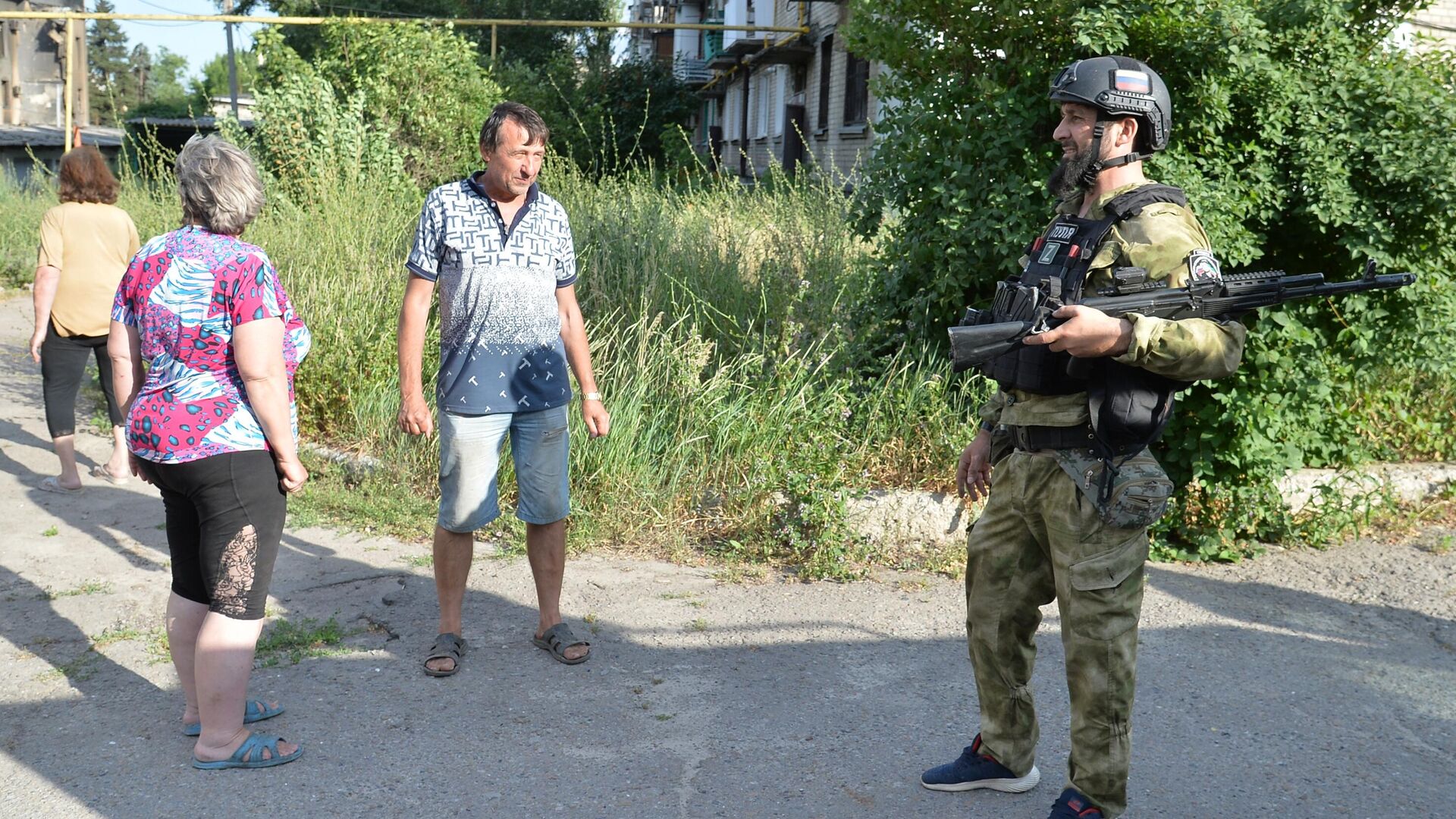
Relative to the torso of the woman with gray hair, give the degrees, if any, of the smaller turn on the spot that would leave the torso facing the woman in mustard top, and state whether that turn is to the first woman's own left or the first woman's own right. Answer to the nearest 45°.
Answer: approximately 45° to the first woman's own left

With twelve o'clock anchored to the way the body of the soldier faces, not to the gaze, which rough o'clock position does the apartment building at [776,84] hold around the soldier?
The apartment building is roughly at 4 o'clock from the soldier.

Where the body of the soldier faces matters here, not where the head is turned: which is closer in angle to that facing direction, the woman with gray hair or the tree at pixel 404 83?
the woman with gray hair

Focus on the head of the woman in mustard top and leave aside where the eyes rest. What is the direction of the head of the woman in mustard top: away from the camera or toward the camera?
away from the camera

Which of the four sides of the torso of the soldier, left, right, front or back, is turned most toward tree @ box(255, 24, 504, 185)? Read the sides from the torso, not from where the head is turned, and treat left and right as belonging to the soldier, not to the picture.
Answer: right

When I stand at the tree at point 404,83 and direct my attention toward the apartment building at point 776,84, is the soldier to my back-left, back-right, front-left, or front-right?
back-right

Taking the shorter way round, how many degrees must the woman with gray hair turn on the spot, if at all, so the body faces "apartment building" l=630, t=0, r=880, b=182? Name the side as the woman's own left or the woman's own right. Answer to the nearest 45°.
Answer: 0° — they already face it

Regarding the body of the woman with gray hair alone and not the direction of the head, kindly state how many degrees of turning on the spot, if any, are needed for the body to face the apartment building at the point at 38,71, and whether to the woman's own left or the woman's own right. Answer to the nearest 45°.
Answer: approximately 45° to the woman's own left

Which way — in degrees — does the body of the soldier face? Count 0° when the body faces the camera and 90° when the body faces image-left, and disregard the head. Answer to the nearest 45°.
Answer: approximately 45°

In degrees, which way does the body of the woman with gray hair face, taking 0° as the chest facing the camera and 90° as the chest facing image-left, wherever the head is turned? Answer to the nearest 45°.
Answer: approximately 225°

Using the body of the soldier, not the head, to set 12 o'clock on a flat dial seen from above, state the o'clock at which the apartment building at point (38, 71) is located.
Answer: The apartment building is roughly at 3 o'clock from the soldier.
